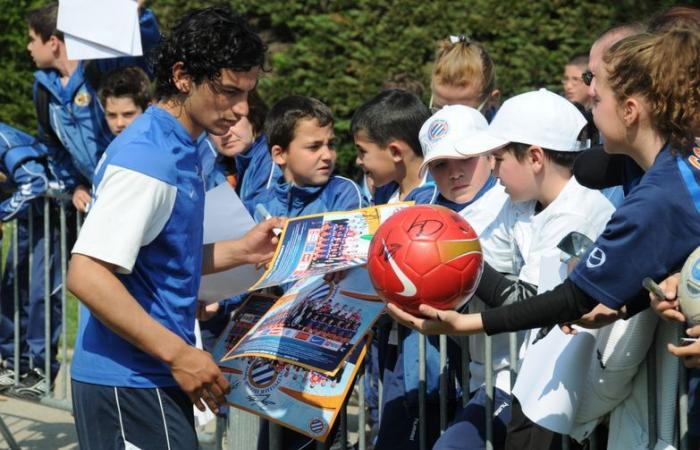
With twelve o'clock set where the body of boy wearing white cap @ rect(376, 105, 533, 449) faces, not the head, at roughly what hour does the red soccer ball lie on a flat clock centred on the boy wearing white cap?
The red soccer ball is roughly at 11 o'clock from the boy wearing white cap.

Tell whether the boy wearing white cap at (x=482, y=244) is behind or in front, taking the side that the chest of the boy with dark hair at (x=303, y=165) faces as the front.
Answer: in front

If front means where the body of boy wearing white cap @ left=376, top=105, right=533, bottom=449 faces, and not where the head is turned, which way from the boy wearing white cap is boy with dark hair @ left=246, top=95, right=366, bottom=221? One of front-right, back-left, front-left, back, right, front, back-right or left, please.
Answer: right

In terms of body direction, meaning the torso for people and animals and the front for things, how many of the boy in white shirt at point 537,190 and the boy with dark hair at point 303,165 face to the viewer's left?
1

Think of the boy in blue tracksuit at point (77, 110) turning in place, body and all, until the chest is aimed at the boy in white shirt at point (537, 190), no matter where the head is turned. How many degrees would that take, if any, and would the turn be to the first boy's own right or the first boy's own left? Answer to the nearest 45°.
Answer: approximately 90° to the first boy's own left

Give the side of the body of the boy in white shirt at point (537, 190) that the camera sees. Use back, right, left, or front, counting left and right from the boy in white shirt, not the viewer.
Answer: left

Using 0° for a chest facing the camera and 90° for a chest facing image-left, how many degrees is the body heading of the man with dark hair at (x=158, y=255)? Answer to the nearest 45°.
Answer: approximately 270°

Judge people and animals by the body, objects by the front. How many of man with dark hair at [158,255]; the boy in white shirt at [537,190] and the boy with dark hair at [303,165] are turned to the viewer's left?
1
